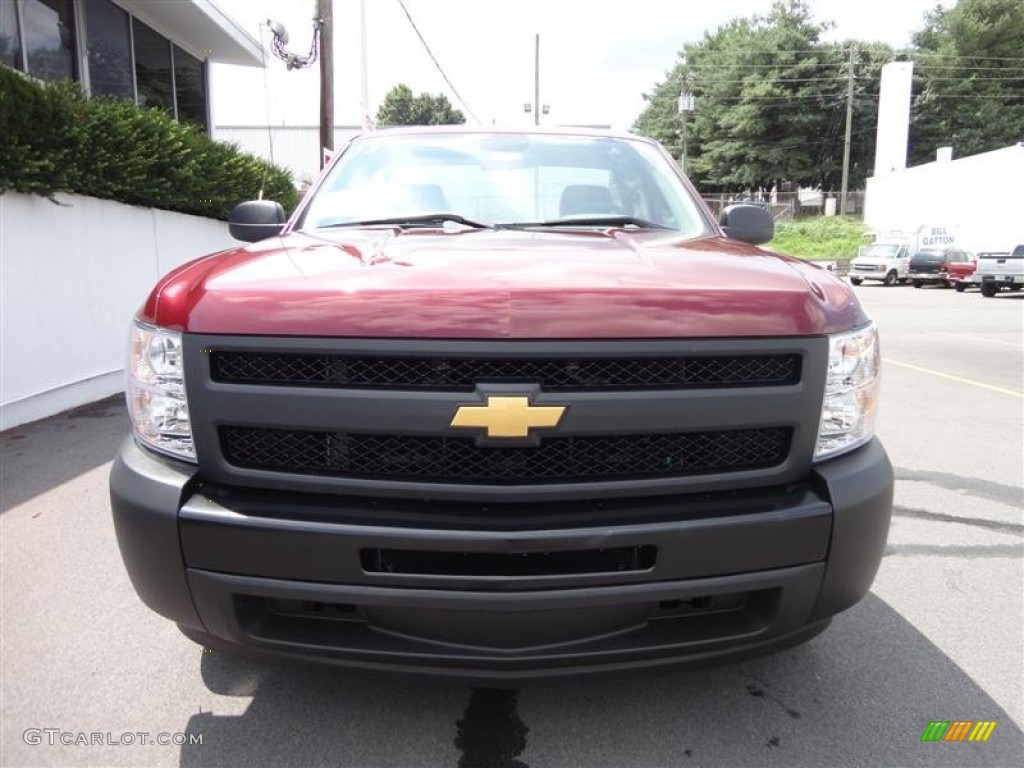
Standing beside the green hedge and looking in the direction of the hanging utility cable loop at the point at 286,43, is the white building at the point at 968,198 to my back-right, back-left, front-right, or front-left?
front-right

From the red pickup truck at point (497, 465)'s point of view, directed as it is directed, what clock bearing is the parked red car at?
The parked red car is roughly at 7 o'clock from the red pickup truck.

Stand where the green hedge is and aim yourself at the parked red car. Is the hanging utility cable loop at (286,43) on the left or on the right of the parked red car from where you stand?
left

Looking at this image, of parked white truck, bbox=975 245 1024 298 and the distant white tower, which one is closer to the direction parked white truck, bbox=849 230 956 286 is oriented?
the parked white truck

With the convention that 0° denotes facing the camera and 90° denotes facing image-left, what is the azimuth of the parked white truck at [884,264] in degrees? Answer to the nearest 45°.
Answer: approximately 45°

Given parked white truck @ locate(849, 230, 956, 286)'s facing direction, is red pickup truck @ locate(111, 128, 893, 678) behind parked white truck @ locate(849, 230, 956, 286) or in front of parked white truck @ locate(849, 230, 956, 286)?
in front

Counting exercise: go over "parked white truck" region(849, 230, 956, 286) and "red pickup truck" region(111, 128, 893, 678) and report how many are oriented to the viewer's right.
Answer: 0

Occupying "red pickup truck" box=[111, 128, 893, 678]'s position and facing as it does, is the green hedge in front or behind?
behind

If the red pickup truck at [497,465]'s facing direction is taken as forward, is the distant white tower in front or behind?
behind

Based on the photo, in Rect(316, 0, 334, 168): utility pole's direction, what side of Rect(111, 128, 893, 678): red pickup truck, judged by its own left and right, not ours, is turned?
back

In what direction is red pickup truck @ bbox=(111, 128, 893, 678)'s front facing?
toward the camera

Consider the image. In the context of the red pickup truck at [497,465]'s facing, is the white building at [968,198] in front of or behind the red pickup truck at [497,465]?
behind

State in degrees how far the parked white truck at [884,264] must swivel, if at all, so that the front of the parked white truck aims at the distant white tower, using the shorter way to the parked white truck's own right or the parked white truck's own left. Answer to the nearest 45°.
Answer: approximately 135° to the parked white truck's own right
